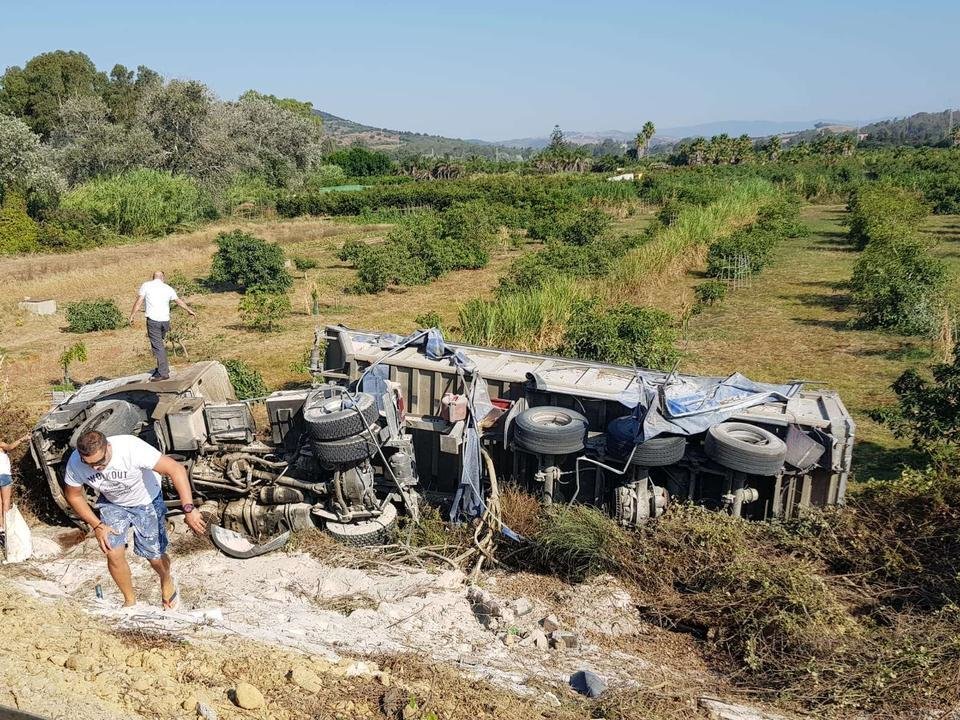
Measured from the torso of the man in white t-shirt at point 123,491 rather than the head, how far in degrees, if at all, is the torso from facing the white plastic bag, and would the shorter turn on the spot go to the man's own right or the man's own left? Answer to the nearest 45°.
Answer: approximately 135° to the man's own right

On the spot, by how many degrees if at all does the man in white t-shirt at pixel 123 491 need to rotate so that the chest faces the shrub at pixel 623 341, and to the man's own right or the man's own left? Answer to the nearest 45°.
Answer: approximately 135° to the man's own left

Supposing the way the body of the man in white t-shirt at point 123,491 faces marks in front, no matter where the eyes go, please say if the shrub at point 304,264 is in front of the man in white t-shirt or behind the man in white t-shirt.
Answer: behind

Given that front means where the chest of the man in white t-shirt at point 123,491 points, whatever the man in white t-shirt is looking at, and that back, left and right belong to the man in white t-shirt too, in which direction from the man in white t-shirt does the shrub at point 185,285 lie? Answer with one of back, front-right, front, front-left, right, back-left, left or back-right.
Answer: back

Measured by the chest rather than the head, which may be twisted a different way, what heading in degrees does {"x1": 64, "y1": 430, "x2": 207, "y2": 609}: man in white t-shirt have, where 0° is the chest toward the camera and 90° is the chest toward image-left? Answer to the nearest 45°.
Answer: approximately 0°

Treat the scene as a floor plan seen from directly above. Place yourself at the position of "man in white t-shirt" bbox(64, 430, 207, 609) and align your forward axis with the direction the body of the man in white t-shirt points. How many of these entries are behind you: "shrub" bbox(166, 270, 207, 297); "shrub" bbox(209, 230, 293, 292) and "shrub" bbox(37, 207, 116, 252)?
3

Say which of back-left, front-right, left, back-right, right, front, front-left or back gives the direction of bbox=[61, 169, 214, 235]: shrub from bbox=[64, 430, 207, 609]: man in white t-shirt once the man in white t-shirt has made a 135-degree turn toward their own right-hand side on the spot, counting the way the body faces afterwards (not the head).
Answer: front-right
